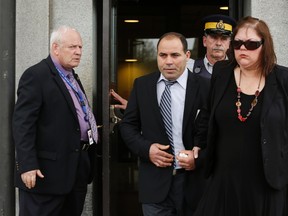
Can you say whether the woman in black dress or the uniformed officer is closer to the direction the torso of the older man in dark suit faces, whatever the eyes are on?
the woman in black dress

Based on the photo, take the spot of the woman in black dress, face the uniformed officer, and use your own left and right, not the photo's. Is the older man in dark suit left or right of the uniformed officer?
left

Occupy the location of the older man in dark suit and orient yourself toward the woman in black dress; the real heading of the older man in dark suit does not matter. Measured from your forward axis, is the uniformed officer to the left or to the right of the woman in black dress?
left

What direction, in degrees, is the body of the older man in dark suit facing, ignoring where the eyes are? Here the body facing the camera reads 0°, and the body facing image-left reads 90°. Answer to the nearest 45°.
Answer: approximately 315°

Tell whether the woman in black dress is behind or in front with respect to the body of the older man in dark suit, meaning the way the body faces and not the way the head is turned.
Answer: in front

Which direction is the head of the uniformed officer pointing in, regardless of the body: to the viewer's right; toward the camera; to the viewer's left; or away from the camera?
toward the camera

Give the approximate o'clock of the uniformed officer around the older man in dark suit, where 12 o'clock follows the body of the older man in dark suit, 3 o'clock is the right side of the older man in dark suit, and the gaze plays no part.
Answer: The uniformed officer is roughly at 10 o'clock from the older man in dark suit.
